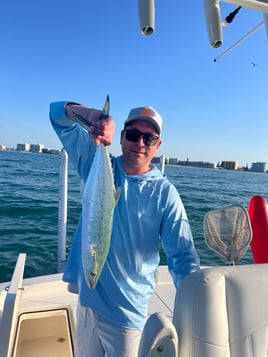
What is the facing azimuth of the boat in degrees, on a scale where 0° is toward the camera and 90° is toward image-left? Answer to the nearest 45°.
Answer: approximately 0°
